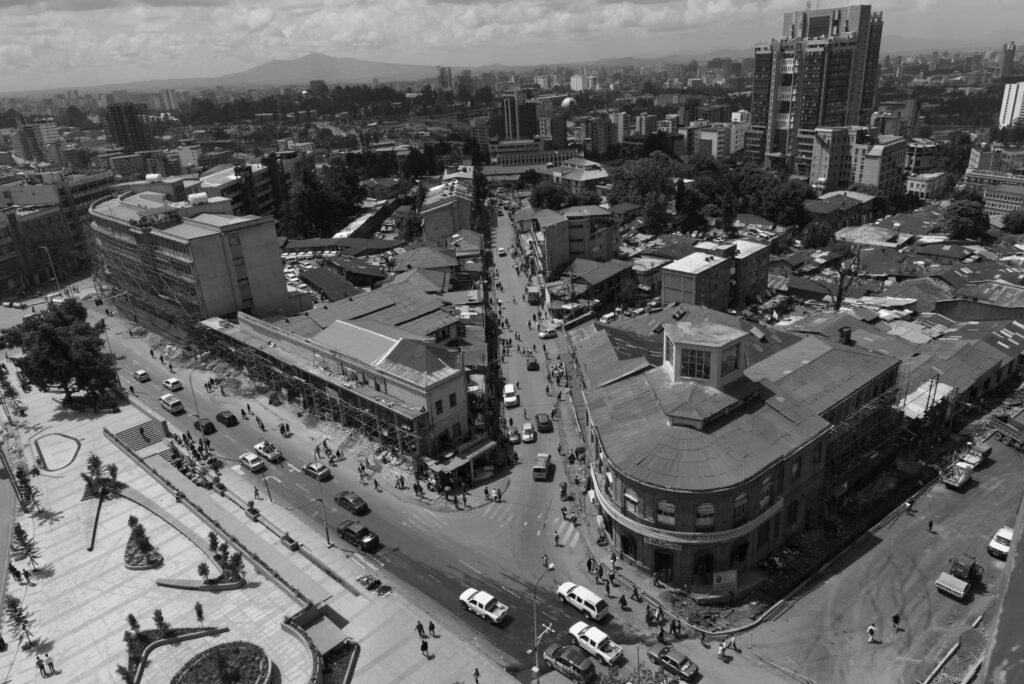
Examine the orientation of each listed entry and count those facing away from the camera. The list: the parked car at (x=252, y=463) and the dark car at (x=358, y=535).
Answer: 0

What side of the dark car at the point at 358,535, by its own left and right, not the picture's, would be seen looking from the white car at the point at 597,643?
front

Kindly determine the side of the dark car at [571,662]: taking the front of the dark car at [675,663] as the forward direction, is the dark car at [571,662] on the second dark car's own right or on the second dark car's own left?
on the second dark car's own left

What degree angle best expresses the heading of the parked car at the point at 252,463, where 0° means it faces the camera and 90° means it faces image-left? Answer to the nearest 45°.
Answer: approximately 315°

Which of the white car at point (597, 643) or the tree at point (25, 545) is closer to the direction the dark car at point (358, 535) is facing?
the white car
